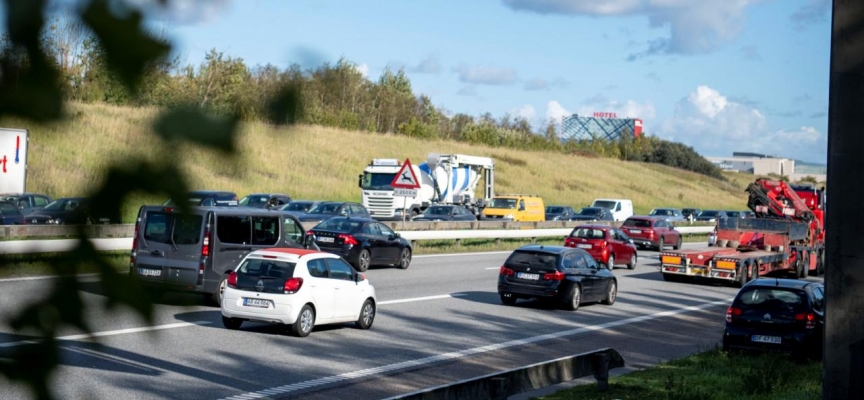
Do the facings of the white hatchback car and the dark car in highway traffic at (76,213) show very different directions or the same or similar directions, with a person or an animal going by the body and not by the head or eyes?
very different directions

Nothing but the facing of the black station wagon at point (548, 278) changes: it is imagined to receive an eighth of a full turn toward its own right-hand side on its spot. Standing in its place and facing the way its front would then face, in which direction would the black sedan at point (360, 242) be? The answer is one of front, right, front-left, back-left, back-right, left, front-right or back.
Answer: back-left

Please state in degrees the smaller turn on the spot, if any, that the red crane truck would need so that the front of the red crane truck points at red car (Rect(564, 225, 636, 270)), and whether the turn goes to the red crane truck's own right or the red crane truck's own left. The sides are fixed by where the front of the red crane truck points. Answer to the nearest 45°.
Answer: approximately 135° to the red crane truck's own left

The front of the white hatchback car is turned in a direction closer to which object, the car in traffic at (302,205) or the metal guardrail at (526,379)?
the car in traffic

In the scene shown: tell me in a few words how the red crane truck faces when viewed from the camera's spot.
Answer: facing away from the viewer and to the right of the viewer

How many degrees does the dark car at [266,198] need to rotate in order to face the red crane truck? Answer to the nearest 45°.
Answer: approximately 180°

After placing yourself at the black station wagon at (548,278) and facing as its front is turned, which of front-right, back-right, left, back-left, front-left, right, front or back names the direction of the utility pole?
back-right

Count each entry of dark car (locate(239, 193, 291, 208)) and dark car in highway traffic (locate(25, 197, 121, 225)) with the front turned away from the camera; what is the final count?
0

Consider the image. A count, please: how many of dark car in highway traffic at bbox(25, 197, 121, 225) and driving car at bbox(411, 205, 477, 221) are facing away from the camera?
0

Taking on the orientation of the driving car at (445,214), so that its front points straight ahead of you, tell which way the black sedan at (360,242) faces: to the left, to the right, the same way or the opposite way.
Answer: the opposite way

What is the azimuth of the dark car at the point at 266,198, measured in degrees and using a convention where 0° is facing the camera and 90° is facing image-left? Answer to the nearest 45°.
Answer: approximately 45°

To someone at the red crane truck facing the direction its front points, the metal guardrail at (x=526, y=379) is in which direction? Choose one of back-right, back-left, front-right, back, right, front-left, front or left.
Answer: back-right

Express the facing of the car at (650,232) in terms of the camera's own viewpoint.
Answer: facing away from the viewer and to the right of the viewer

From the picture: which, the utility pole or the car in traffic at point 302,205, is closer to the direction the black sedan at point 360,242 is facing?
the car in traffic

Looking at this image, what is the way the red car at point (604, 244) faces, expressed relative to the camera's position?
facing away from the viewer and to the right of the viewer
